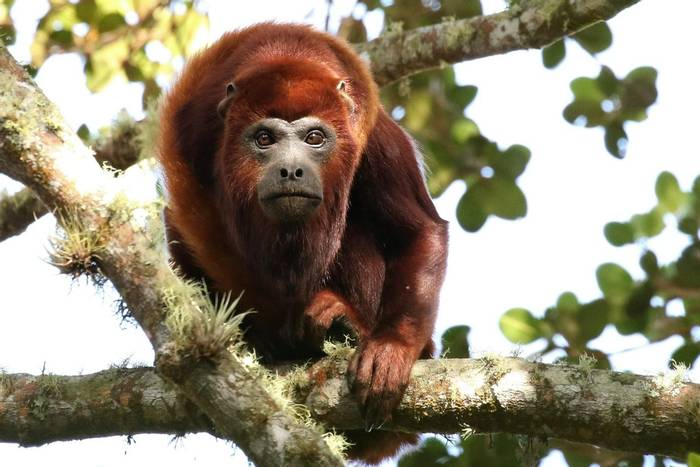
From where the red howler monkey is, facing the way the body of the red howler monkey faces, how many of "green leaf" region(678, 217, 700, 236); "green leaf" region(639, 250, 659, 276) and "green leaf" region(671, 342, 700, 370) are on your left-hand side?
3

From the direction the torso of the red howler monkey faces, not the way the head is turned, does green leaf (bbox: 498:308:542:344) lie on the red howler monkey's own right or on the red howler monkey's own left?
on the red howler monkey's own left

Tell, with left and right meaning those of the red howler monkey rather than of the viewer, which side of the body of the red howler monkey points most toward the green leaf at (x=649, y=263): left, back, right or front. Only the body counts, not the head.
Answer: back

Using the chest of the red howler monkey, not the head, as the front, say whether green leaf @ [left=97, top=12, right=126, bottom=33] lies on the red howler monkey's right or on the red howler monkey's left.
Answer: on the red howler monkey's right

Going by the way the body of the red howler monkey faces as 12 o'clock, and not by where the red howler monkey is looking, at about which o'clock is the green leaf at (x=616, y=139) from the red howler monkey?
The green leaf is roughly at 8 o'clock from the red howler monkey.

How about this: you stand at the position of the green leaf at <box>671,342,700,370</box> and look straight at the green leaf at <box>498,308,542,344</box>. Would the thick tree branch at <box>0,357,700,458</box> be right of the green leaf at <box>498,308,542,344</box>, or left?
left

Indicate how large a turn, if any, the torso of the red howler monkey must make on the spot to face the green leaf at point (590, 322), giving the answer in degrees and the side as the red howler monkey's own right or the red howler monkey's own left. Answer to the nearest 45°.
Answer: approximately 90° to the red howler monkey's own left

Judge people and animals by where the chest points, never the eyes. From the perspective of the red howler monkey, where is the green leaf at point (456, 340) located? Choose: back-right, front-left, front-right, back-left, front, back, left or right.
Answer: back-left

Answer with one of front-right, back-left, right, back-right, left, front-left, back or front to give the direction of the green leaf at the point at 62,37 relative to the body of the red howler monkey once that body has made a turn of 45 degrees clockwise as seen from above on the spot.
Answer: right

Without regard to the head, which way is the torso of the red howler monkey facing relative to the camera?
toward the camera

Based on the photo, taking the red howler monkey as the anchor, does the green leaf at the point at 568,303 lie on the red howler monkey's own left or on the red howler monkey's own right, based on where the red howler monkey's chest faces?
on the red howler monkey's own left

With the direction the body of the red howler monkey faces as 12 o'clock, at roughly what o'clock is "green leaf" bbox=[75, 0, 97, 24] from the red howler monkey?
The green leaf is roughly at 4 o'clock from the red howler monkey.

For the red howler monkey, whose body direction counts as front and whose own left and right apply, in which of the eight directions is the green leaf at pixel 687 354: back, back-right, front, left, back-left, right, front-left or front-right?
left

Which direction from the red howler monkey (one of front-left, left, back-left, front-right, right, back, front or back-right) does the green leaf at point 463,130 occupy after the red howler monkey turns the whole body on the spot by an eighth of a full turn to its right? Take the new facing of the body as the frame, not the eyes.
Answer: back
